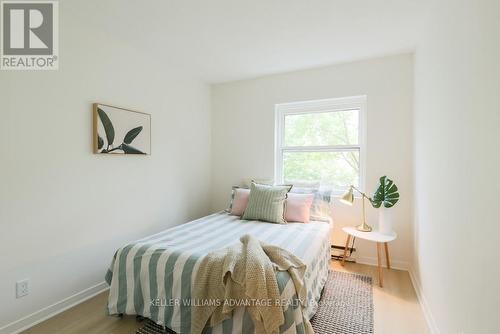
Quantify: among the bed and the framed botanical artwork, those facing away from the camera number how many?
0

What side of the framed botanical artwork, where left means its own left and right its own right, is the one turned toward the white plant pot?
front

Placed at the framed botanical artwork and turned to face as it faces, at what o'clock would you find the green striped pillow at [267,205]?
The green striped pillow is roughly at 11 o'clock from the framed botanical artwork.

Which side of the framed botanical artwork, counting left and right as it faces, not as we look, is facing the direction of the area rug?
front

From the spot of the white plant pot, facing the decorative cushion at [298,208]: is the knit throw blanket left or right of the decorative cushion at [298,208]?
left

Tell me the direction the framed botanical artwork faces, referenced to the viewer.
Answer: facing the viewer and to the right of the viewer

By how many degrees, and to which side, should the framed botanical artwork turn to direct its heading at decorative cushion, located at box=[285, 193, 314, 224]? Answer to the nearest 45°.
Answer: approximately 45° to its left

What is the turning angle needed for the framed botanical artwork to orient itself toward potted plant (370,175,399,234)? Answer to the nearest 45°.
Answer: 0° — it already faces it

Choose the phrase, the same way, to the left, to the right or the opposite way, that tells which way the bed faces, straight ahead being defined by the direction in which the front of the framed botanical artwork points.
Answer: to the right

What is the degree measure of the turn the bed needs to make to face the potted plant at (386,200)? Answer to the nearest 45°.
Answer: approximately 135° to its left
